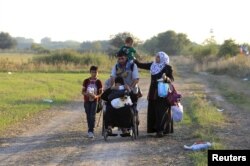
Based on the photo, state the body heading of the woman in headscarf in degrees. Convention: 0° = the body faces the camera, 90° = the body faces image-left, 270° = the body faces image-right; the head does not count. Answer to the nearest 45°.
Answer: approximately 45°

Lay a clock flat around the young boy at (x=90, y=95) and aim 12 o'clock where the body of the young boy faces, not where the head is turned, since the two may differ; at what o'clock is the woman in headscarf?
The woman in headscarf is roughly at 9 o'clock from the young boy.

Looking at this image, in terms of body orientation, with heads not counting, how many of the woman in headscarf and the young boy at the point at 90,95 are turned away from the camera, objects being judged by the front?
0

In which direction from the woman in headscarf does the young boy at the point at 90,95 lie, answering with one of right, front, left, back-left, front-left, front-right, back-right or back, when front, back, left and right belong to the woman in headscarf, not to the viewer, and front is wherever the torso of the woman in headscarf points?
front-right
